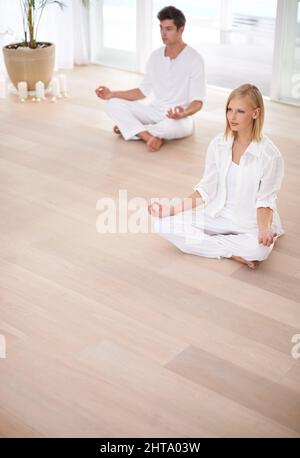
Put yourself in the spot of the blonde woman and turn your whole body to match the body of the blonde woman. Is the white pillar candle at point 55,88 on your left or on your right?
on your right

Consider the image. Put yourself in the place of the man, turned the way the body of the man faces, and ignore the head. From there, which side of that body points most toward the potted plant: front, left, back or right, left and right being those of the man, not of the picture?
right

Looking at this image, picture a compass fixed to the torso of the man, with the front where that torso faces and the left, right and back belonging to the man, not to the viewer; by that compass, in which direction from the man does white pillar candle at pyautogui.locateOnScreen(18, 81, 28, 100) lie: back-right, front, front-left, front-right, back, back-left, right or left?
right

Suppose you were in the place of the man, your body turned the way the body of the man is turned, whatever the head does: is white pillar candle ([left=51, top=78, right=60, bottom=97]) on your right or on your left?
on your right

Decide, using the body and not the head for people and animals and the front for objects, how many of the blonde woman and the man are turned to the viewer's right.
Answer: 0

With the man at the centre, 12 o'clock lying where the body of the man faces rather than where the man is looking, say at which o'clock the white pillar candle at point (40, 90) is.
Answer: The white pillar candle is roughly at 3 o'clock from the man.

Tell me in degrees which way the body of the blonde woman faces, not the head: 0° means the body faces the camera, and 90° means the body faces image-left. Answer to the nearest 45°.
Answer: approximately 45°

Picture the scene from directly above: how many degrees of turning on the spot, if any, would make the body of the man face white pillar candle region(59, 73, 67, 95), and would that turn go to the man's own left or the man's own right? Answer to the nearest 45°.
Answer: approximately 90° to the man's own right

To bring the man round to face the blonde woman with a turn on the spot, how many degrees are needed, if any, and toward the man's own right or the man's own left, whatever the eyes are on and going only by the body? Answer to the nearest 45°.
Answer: approximately 45° to the man's own left

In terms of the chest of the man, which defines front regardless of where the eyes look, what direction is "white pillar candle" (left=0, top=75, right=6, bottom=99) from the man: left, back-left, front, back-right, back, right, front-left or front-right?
right

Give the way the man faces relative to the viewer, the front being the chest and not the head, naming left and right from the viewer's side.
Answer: facing the viewer and to the left of the viewer
